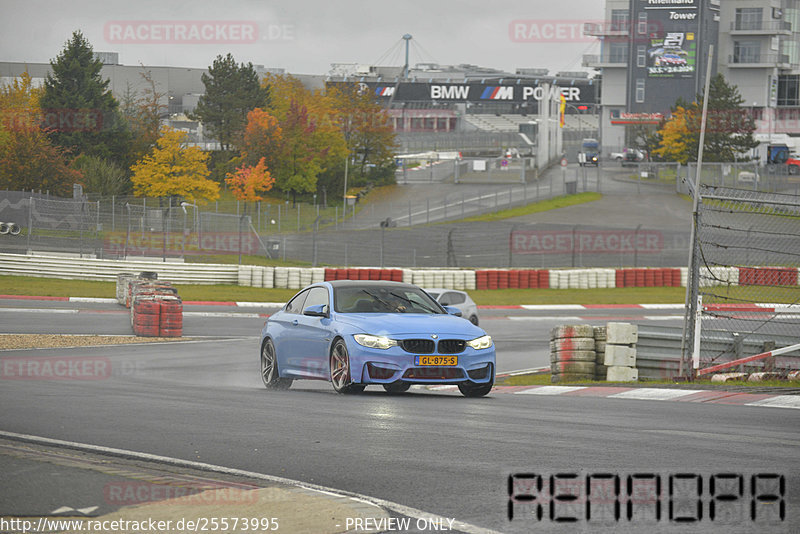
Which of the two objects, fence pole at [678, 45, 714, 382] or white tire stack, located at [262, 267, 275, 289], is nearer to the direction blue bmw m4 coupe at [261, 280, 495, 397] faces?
the fence pole

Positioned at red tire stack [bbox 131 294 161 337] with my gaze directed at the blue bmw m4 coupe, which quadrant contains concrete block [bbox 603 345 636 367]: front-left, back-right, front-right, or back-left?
front-left

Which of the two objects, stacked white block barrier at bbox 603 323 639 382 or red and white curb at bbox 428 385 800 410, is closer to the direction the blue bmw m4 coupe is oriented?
the red and white curb

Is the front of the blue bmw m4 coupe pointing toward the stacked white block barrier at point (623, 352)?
no

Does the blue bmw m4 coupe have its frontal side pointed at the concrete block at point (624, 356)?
no

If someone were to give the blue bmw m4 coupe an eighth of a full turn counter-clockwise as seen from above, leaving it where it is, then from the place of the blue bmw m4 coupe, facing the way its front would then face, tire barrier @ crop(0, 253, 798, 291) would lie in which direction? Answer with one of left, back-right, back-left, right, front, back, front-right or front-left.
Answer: left

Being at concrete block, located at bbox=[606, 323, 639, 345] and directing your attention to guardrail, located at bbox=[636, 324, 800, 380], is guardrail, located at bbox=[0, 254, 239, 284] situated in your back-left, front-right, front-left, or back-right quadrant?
back-left

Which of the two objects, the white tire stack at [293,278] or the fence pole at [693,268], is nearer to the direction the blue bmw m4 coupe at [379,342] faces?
the fence pole

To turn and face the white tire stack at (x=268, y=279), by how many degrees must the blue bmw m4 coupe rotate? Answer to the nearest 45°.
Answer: approximately 135° to its left

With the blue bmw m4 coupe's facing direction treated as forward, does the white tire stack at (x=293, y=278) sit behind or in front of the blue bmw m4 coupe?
behind

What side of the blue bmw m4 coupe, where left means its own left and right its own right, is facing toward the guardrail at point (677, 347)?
left

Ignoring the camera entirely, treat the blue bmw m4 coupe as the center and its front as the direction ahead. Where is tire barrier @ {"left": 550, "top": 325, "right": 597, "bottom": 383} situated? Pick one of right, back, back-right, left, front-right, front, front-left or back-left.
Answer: left

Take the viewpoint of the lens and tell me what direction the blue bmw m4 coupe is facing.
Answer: facing the viewer and to the right of the viewer

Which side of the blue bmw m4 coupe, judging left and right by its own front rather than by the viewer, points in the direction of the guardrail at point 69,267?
back

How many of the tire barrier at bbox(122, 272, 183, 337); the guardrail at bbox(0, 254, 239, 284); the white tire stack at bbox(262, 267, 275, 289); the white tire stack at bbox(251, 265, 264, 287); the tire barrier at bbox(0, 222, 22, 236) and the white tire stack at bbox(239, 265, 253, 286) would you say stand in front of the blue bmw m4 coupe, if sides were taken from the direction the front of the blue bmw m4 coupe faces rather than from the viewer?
0

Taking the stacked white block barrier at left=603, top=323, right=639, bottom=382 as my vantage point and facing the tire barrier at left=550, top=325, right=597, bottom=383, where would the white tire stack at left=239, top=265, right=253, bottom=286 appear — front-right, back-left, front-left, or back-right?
front-right

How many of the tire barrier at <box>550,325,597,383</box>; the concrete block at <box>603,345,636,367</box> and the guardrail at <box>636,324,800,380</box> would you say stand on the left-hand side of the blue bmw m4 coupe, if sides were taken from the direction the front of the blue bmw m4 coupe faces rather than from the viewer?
3
